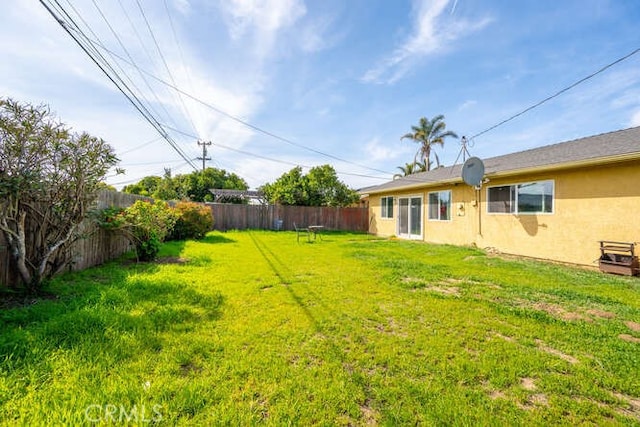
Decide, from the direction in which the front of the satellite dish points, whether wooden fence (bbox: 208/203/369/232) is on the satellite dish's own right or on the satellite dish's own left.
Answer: on the satellite dish's own right

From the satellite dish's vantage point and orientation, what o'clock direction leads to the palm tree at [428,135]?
The palm tree is roughly at 4 o'clock from the satellite dish.

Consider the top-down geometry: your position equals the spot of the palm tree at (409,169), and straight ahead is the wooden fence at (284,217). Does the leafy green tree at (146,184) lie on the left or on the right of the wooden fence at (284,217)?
right
